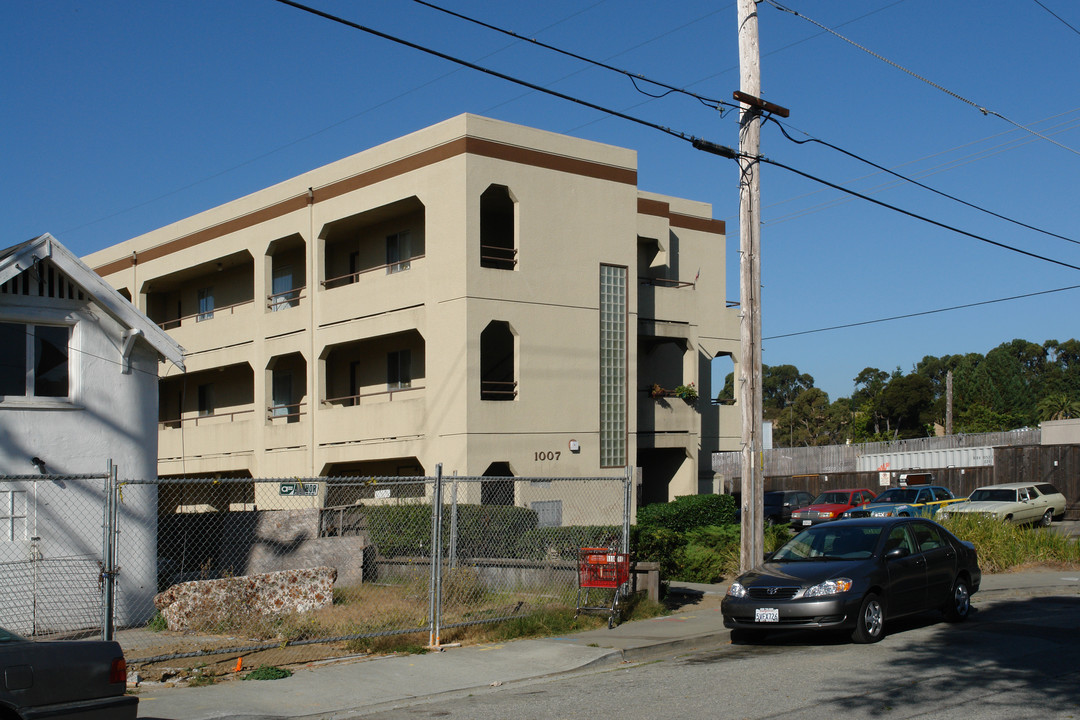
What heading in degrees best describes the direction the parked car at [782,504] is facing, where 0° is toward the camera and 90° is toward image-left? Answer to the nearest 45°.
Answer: approximately 45°

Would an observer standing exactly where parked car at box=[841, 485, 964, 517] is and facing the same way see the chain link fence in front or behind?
in front

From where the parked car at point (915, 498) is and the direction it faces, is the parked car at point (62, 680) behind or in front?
in front

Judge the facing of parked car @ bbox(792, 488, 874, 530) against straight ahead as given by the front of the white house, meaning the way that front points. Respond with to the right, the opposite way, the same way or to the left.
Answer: to the right

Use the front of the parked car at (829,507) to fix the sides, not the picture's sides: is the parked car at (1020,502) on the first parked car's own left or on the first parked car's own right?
on the first parked car's own left

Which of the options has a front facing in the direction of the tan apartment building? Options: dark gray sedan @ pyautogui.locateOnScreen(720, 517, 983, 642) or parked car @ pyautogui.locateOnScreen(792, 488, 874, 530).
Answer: the parked car

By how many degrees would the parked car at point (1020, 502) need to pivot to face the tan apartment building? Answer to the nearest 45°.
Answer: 0° — it already faces it

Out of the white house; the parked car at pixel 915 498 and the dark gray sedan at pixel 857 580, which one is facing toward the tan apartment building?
the parked car

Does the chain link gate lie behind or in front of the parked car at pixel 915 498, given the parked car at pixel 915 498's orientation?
in front
